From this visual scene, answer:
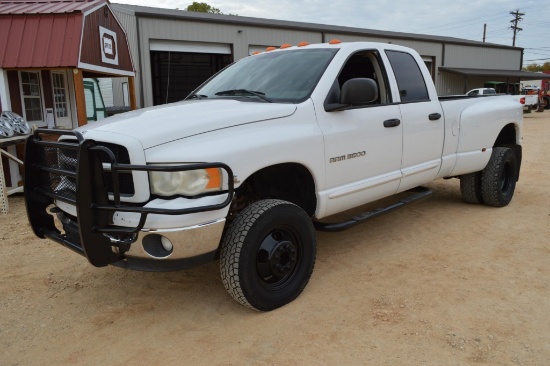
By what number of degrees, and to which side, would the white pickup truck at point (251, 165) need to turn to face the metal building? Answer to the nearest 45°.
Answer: approximately 135° to its right

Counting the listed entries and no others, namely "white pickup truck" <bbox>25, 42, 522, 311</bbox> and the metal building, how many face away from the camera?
0

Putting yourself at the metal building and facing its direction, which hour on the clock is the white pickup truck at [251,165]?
The white pickup truck is roughly at 1 o'clock from the metal building.

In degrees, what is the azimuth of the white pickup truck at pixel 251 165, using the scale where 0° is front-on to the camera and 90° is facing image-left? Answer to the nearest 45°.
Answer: approximately 45°

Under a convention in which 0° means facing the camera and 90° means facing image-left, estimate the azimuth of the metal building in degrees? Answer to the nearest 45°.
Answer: approximately 315°

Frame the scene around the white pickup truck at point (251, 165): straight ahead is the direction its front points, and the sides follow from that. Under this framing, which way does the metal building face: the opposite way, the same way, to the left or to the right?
to the left
